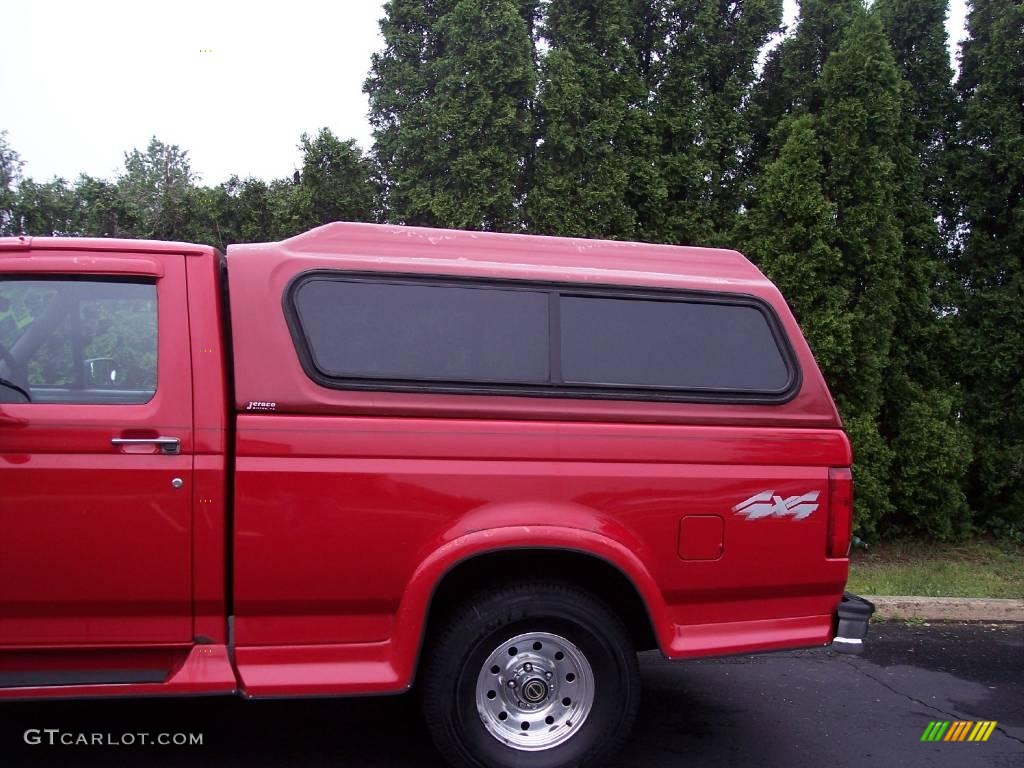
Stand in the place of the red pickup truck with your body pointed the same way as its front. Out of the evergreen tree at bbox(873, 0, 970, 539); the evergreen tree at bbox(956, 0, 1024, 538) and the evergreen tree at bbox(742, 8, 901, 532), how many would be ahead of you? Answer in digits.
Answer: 0

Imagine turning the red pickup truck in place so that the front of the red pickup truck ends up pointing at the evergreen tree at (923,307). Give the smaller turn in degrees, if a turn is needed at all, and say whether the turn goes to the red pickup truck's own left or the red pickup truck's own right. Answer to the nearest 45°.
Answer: approximately 135° to the red pickup truck's own right

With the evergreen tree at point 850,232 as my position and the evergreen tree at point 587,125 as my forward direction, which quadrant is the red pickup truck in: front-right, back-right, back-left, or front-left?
front-left

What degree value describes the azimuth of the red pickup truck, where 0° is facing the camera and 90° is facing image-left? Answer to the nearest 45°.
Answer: approximately 90°

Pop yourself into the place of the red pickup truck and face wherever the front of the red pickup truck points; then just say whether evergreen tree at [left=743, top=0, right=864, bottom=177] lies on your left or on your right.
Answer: on your right

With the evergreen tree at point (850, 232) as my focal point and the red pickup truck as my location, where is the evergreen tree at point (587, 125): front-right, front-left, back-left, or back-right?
front-left

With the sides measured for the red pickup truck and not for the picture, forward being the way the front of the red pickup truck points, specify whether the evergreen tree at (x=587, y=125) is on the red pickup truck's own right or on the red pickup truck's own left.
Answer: on the red pickup truck's own right

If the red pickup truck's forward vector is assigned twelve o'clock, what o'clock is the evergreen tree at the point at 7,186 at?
The evergreen tree is roughly at 2 o'clock from the red pickup truck.

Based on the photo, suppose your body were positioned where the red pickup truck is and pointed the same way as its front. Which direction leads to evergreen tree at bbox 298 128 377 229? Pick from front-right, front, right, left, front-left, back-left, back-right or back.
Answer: right
